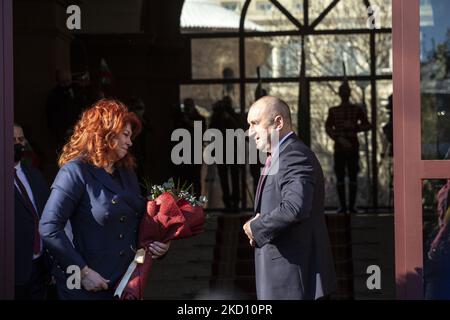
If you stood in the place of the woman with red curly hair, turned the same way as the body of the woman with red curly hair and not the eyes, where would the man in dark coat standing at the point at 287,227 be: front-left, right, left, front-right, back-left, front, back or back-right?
front-left

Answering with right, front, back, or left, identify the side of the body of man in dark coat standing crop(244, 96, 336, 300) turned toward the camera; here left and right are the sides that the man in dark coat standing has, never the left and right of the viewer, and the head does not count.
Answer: left

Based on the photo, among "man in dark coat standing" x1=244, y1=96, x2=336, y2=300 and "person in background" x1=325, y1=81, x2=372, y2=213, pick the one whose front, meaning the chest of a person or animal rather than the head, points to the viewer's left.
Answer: the man in dark coat standing

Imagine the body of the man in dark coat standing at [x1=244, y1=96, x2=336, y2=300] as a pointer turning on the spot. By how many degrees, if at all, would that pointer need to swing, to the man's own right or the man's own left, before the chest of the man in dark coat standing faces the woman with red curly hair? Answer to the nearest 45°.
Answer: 0° — they already face them

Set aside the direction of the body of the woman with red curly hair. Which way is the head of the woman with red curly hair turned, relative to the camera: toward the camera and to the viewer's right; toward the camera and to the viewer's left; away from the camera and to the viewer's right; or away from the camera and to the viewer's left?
toward the camera and to the viewer's right

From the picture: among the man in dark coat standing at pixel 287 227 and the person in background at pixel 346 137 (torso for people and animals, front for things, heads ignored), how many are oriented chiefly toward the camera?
1

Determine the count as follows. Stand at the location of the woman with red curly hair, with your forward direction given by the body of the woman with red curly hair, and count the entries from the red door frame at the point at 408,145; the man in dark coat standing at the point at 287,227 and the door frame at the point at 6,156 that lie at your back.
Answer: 1

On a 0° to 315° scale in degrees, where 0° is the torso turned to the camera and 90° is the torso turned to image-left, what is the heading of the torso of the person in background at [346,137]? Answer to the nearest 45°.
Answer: approximately 0°

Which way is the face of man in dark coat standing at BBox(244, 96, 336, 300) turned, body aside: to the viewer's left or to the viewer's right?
to the viewer's left

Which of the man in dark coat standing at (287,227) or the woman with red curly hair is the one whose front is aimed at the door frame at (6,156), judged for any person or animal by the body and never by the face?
the man in dark coat standing

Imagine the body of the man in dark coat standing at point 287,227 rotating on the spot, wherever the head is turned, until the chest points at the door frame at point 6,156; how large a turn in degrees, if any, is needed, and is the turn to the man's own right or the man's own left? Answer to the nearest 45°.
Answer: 0° — they already face it

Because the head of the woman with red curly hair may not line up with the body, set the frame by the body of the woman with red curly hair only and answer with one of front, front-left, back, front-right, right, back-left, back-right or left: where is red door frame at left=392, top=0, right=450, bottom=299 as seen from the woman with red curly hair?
front-left
